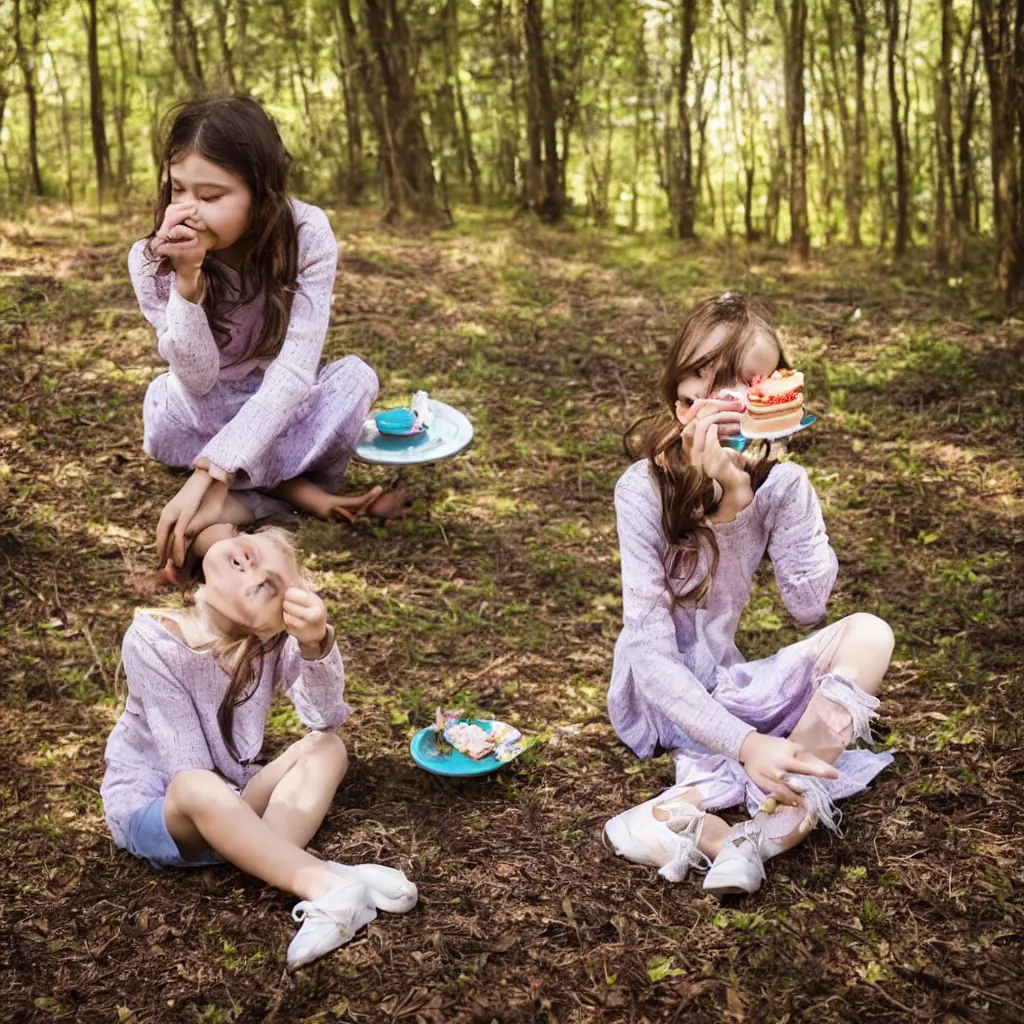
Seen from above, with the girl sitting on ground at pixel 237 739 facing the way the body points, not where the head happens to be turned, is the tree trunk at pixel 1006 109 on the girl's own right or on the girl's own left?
on the girl's own left

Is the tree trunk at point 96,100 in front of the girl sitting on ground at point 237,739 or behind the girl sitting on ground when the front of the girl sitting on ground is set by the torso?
behind

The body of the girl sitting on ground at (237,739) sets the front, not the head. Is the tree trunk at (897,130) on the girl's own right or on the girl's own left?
on the girl's own left

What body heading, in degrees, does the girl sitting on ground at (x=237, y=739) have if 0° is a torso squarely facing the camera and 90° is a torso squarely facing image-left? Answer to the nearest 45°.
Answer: approximately 315°

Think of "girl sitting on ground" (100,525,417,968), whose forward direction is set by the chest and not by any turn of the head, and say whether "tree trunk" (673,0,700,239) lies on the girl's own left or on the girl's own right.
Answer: on the girl's own left

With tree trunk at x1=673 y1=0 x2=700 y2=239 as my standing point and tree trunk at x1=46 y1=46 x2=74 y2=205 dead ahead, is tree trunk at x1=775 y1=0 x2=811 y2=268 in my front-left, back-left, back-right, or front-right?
back-left

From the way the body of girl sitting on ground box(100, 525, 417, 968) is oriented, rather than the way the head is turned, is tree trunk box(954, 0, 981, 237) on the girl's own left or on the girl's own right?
on the girl's own left

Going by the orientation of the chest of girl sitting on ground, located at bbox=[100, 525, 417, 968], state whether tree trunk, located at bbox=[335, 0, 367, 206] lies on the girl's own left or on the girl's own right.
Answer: on the girl's own left

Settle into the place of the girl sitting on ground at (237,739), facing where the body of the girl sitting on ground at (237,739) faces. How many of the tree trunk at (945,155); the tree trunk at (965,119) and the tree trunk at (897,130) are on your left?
3

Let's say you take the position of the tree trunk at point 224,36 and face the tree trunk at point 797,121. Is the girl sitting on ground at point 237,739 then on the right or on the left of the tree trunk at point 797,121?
right

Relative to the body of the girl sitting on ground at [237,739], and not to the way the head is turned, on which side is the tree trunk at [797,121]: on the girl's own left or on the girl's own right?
on the girl's own left
